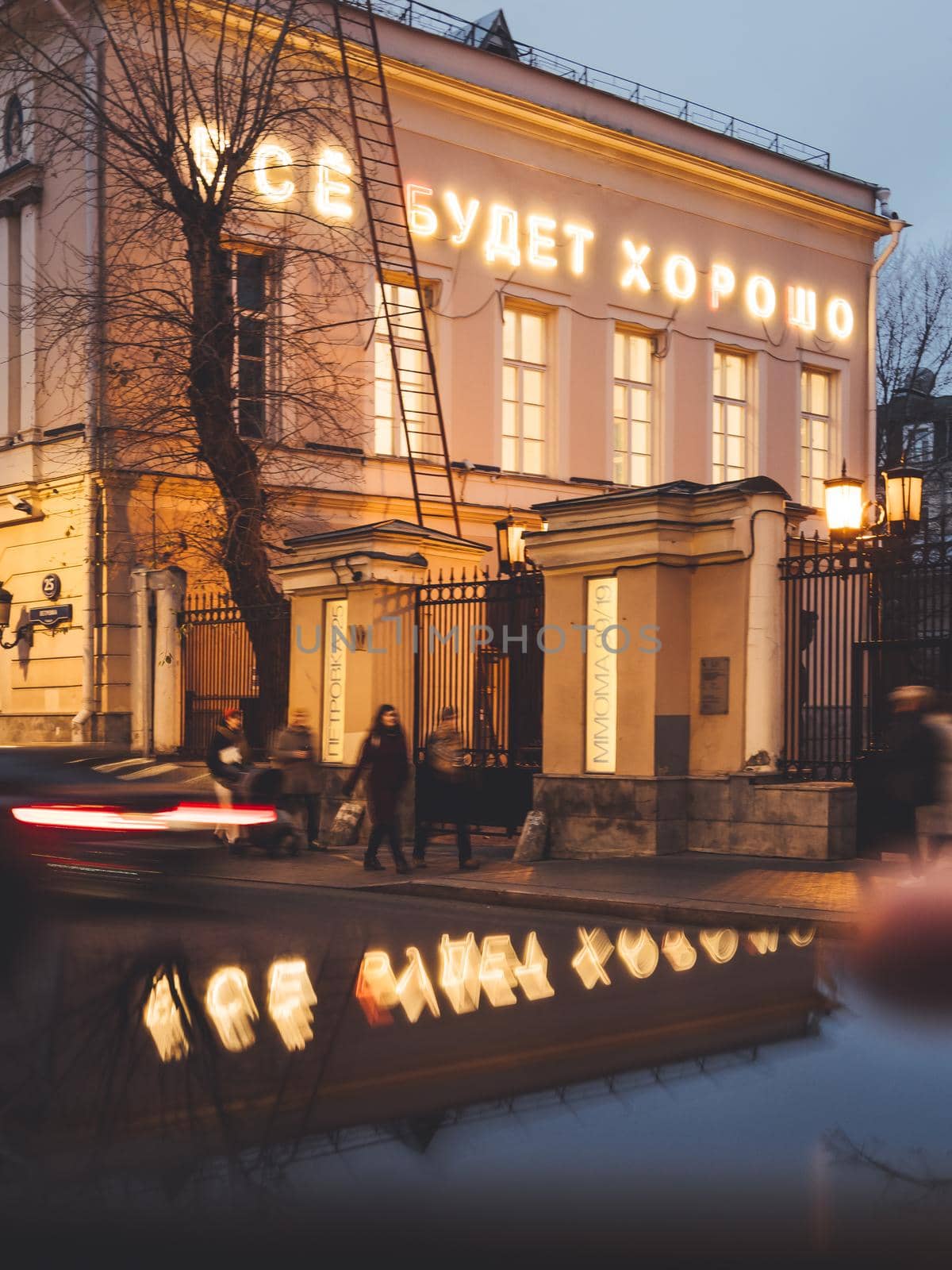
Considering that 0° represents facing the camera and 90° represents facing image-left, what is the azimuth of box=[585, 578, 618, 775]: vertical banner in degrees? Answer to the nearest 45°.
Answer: approximately 0°

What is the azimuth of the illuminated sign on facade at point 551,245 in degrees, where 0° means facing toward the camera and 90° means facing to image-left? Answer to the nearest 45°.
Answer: approximately 315°

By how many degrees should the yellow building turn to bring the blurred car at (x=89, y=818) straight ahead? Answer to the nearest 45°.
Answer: approximately 45° to its right

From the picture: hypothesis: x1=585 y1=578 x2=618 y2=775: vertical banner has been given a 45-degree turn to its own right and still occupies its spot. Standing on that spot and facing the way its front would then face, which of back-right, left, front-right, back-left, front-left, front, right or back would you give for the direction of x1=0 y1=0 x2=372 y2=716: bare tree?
right

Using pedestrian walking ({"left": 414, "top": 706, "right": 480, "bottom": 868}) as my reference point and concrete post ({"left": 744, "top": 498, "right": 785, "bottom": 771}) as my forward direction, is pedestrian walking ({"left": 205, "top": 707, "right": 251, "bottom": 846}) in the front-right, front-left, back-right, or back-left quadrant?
back-left

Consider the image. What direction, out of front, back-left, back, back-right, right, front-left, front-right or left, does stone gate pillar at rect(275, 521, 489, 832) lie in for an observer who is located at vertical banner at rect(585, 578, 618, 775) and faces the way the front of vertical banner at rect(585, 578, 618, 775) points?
back-right

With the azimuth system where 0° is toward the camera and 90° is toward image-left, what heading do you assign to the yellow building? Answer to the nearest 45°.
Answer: approximately 315°
